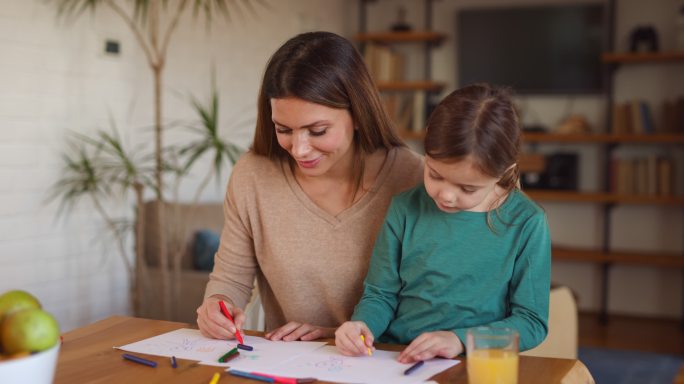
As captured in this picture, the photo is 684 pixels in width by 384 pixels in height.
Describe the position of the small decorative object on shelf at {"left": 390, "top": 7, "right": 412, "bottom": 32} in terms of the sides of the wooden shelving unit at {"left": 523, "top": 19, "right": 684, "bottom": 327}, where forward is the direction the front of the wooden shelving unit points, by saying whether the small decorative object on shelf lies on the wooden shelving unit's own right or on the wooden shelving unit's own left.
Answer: on the wooden shelving unit's own right

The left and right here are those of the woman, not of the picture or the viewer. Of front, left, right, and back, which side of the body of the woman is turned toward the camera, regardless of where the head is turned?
front

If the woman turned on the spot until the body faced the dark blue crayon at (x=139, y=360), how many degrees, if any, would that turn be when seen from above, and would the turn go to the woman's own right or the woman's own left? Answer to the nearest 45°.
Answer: approximately 45° to the woman's own right

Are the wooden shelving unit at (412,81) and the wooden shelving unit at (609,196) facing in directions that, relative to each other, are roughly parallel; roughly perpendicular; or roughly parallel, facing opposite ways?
roughly parallel

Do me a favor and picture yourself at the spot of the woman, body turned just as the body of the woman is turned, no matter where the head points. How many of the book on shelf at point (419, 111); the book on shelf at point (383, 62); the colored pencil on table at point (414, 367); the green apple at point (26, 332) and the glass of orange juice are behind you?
2

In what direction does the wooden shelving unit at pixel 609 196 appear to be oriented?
toward the camera

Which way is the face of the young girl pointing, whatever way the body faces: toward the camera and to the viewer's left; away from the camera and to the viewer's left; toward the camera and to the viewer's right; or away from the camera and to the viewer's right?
toward the camera and to the viewer's left

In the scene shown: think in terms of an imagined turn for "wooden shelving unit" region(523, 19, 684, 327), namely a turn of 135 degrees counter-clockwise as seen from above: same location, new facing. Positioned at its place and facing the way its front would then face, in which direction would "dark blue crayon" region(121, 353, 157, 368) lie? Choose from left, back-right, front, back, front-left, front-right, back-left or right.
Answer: back-right

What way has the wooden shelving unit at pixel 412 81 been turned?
toward the camera

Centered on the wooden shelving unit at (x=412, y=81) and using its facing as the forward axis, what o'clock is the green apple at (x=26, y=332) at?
The green apple is roughly at 12 o'clock from the wooden shelving unit.

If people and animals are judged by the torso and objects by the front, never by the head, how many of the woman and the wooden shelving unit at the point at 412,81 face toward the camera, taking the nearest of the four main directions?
2

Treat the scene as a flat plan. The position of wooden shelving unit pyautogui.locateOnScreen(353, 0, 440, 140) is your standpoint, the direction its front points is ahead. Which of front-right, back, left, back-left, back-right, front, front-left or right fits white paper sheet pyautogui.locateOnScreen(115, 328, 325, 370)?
front

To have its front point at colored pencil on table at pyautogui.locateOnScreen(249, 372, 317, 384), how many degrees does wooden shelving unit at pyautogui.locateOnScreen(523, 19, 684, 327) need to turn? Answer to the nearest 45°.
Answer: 0° — it already faces it

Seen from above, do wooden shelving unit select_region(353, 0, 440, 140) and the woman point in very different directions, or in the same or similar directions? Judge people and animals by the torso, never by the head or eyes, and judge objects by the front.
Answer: same or similar directions
